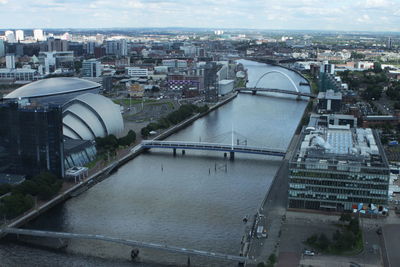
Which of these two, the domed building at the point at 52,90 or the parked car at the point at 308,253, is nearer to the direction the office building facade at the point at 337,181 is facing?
the parked car

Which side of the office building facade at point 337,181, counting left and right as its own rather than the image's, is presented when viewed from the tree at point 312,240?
front

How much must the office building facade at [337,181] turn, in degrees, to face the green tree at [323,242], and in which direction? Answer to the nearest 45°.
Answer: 0° — it already faces it

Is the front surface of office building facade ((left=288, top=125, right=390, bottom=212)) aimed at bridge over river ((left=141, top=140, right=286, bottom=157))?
no

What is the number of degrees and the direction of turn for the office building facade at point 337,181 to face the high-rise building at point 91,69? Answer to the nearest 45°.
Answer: approximately 135° to its right

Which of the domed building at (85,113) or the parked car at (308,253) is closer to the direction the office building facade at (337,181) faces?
the parked car

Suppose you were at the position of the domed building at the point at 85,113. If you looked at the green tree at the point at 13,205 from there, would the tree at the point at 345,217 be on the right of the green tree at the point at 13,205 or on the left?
left

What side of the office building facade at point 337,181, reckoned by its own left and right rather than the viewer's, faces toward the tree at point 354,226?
front

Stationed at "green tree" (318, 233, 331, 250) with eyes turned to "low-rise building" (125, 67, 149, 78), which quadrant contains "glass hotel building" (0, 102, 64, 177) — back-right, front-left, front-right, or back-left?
front-left

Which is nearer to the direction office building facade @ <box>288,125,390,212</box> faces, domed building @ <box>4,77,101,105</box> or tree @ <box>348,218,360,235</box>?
the tree

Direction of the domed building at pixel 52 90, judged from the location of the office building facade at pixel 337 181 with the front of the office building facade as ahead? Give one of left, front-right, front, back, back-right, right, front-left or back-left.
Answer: back-right

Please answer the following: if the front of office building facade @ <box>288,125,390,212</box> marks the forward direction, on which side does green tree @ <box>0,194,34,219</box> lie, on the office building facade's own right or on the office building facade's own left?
on the office building facade's own right

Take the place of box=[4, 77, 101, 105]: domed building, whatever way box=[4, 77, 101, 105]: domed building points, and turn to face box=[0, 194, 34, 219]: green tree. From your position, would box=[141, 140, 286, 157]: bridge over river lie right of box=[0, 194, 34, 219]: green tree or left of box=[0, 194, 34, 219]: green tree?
left

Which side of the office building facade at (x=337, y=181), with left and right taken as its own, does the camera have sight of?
front

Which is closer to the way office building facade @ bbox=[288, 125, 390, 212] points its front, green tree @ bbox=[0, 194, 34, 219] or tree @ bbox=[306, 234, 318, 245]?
the tree

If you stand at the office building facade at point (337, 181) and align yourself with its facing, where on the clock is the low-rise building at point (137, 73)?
The low-rise building is roughly at 5 o'clock from the office building facade.

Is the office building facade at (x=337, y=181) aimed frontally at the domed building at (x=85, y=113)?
no

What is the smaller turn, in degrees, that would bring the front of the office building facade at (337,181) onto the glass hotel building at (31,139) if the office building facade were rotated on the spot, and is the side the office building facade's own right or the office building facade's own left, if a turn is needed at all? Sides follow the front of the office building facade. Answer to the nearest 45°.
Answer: approximately 90° to the office building facade's own right

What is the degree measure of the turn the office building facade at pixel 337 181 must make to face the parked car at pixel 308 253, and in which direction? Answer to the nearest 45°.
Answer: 0° — it already faces it
